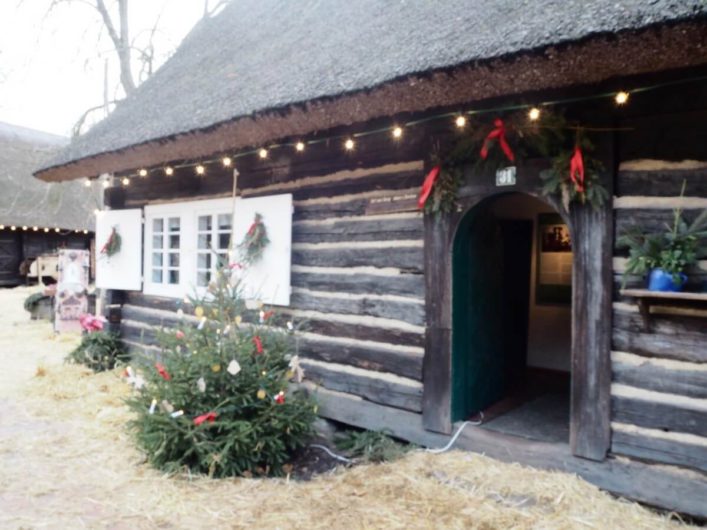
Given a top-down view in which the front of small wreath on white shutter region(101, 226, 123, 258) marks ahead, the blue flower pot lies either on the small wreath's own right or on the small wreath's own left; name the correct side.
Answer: on the small wreath's own left

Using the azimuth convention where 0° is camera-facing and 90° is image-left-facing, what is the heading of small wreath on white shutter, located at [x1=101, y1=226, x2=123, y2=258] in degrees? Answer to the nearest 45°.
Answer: approximately 45°

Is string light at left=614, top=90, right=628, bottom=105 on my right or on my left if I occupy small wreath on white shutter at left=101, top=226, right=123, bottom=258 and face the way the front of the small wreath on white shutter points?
on my left

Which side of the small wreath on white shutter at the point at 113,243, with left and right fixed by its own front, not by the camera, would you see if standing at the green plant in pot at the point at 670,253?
left

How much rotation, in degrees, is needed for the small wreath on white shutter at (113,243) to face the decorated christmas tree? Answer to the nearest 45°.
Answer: approximately 45° to its left
